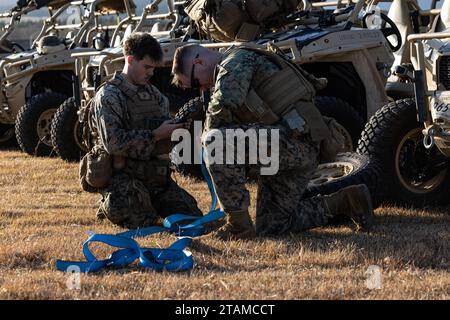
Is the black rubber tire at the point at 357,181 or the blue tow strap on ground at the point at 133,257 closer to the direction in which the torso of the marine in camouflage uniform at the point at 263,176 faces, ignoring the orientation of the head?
the blue tow strap on ground

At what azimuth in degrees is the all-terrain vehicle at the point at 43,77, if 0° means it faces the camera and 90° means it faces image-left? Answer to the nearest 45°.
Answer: approximately 45°

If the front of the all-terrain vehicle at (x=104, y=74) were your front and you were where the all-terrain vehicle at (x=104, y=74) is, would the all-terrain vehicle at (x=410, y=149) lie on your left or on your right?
on your left

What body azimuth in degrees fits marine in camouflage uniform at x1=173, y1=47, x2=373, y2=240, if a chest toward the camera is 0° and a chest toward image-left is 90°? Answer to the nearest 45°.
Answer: approximately 90°

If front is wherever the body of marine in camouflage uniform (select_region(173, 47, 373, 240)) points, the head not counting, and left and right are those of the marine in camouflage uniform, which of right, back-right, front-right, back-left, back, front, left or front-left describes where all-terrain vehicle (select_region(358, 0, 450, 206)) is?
back-right

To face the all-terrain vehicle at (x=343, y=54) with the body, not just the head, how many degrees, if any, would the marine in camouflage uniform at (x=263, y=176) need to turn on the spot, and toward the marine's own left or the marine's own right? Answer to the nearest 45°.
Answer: approximately 90° to the marine's own right
